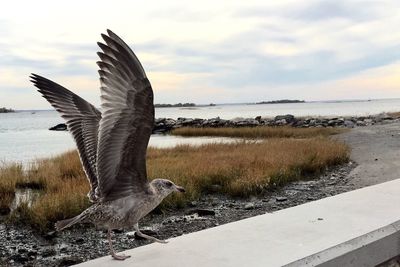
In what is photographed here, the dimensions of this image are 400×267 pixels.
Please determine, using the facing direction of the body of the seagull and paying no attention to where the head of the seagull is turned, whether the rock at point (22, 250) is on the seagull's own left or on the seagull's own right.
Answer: on the seagull's own left

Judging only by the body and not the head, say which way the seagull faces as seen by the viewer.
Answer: to the viewer's right

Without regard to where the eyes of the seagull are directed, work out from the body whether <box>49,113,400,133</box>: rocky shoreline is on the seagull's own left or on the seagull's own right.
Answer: on the seagull's own left

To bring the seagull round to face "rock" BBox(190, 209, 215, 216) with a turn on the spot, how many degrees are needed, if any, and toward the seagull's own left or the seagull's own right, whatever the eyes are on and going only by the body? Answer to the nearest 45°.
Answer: approximately 90° to the seagull's own left
